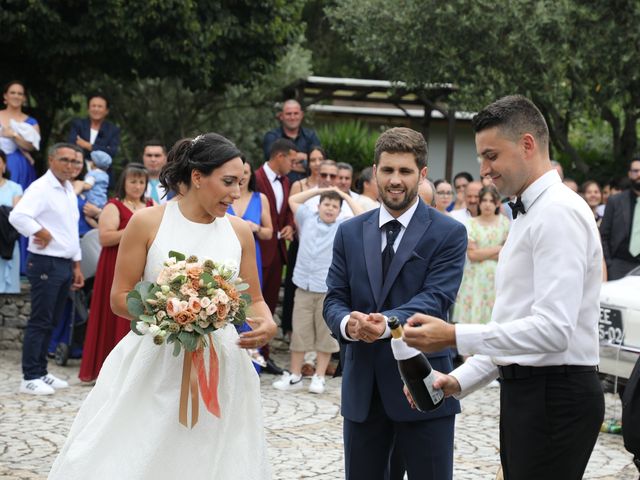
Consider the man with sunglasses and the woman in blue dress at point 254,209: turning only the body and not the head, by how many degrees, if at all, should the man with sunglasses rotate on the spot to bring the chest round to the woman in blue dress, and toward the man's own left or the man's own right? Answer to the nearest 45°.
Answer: approximately 45° to the man's own right

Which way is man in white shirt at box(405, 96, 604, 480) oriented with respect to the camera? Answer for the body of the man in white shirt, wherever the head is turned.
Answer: to the viewer's left

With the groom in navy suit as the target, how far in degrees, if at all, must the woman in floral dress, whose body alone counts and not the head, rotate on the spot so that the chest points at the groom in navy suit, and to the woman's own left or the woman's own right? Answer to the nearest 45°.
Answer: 0° — they already face them

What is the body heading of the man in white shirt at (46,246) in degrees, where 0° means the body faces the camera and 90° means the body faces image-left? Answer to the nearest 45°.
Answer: approximately 315°

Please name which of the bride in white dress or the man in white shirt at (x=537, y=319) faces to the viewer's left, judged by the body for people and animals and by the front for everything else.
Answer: the man in white shirt

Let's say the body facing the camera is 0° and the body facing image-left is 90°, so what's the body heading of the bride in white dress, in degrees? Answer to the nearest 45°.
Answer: approximately 315°

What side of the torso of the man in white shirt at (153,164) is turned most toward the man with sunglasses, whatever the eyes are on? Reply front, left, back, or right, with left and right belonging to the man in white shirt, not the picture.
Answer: left

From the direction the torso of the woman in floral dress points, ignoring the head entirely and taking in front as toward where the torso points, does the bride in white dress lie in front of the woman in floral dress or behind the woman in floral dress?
in front
